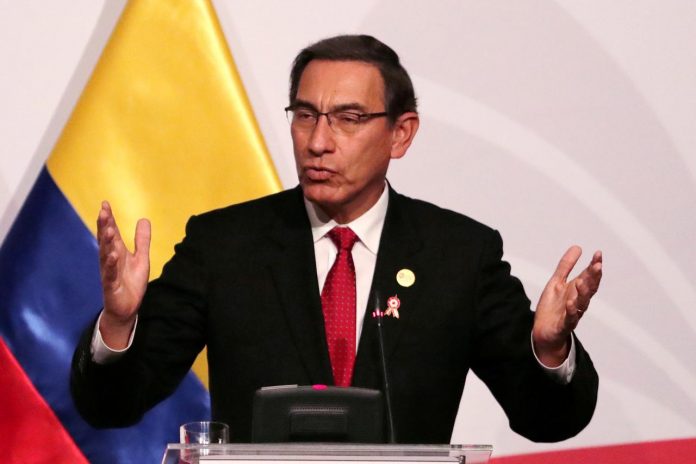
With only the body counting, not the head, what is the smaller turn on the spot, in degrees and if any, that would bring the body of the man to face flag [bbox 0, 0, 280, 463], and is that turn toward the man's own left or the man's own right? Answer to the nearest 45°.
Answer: approximately 135° to the man's own right

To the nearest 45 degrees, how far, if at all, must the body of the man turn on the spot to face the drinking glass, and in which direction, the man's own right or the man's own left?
approximately 45° to the man's own right

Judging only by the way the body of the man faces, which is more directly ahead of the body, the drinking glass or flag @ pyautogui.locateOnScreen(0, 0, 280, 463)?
the drinking glass

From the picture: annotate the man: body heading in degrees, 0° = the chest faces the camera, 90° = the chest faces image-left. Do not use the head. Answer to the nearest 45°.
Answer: approximately 0°
